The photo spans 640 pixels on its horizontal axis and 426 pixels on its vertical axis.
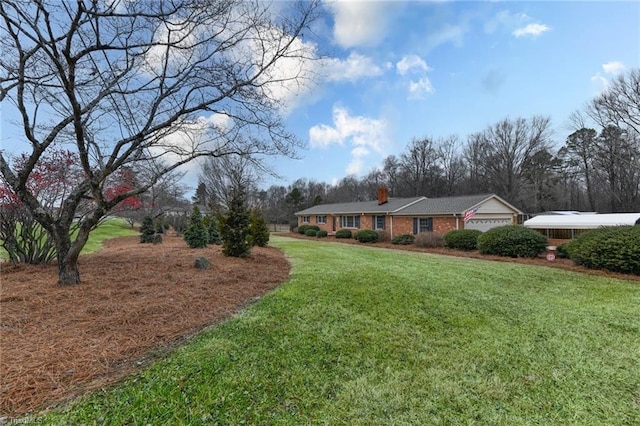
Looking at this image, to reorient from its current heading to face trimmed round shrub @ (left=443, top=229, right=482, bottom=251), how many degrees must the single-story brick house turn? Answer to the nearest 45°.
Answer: approximately 45° to its left

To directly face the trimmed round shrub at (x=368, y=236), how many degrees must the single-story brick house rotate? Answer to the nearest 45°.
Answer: approximately 45° to its right

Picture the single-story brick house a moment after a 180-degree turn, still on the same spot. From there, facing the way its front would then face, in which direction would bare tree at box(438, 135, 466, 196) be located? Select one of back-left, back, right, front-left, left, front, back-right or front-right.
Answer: front-left

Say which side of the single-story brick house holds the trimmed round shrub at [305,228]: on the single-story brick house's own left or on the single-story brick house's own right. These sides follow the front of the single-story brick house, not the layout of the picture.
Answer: on the single-story brick house's own right

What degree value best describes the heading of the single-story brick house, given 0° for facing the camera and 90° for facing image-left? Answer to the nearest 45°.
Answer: approximately 45°

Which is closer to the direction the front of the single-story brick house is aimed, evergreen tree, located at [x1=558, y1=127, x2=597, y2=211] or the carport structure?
the carport structure

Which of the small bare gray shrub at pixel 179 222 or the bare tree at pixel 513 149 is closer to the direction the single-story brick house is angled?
the small bare gray shrub

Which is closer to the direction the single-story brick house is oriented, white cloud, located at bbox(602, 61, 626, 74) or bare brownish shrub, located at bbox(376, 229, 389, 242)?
the bare brownish shrub

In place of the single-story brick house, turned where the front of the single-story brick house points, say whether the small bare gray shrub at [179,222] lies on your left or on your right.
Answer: on your right

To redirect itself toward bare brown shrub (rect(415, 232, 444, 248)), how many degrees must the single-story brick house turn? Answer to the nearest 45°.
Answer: approximately 45° to its left
